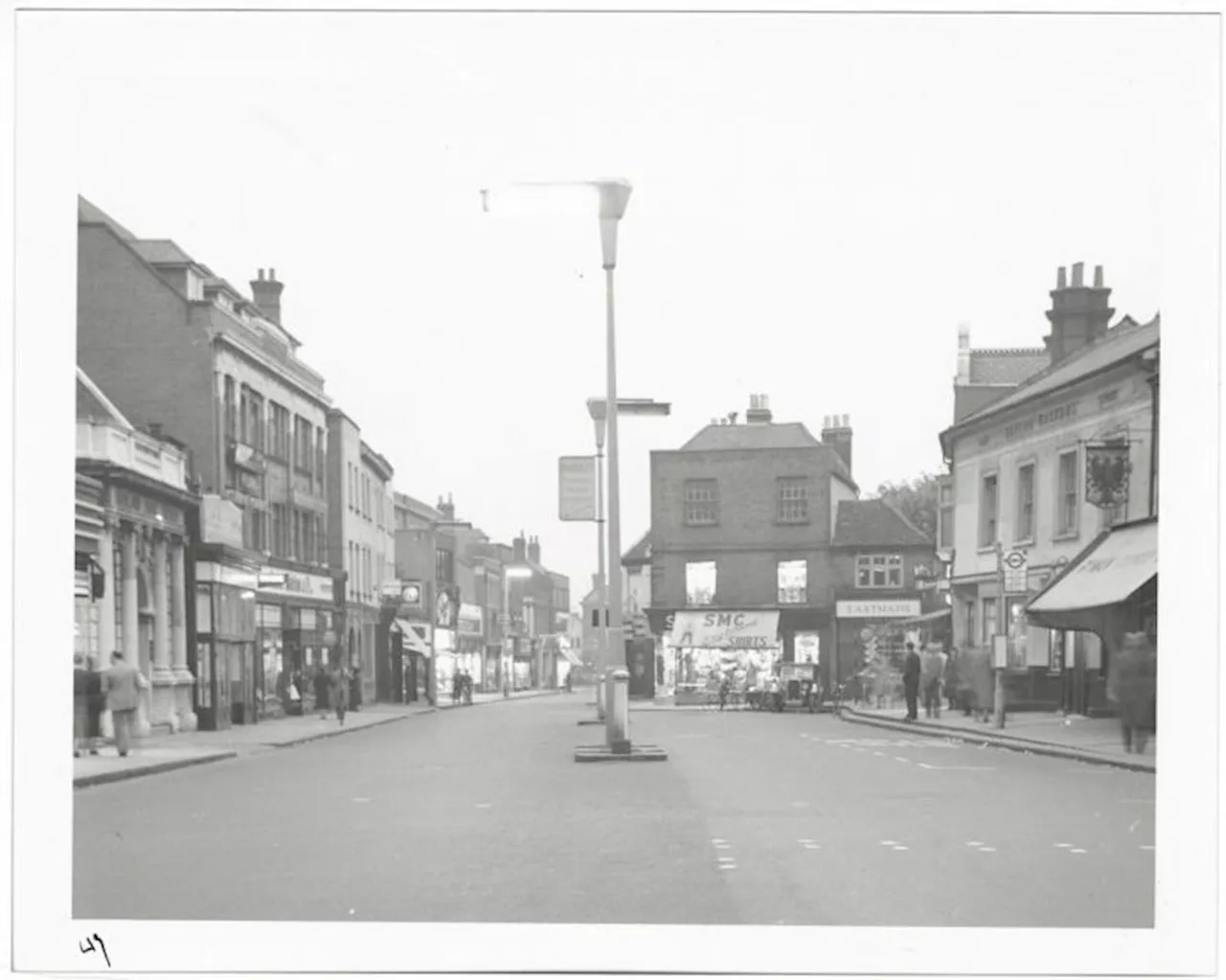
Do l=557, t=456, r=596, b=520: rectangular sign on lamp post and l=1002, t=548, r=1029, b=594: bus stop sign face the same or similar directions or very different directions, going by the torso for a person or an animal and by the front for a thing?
same or similar directions

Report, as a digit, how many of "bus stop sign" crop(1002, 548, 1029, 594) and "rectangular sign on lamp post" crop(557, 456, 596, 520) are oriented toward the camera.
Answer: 2

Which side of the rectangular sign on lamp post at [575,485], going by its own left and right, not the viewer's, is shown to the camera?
front

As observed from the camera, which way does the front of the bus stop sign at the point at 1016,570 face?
facing the viewer
